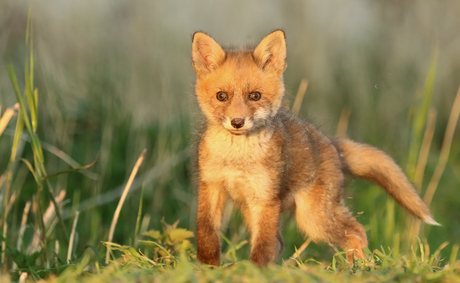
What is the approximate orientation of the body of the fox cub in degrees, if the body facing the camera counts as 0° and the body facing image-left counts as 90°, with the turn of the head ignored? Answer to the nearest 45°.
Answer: approximately 45°
